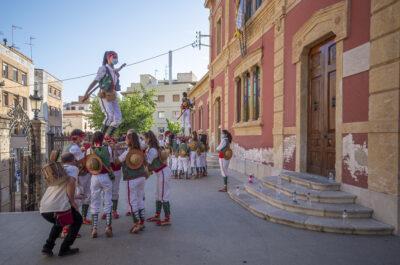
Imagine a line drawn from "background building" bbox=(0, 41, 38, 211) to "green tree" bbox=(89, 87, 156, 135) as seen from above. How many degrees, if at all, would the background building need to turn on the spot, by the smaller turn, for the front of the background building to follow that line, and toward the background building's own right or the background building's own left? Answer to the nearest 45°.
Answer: approximately 90° to the background building's own left

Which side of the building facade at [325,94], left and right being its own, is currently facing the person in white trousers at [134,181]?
front

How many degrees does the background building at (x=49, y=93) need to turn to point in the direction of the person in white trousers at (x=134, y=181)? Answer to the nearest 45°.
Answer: approximately 45° to its right

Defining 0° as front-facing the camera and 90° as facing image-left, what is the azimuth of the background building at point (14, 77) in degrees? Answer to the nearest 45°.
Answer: approximately 315°

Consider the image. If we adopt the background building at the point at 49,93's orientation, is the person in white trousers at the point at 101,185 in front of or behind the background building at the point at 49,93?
in front

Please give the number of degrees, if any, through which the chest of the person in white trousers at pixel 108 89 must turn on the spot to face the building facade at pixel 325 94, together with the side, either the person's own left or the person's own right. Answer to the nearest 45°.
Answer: approximately 45° to the person's own left

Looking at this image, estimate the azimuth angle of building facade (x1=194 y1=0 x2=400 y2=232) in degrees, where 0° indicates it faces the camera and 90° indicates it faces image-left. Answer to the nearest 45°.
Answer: approximately 45°

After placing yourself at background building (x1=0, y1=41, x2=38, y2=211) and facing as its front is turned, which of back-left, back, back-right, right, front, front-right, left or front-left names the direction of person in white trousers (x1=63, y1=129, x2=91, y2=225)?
front-right

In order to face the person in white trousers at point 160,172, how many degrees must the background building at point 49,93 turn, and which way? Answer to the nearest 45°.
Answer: approximately 45° to its right
